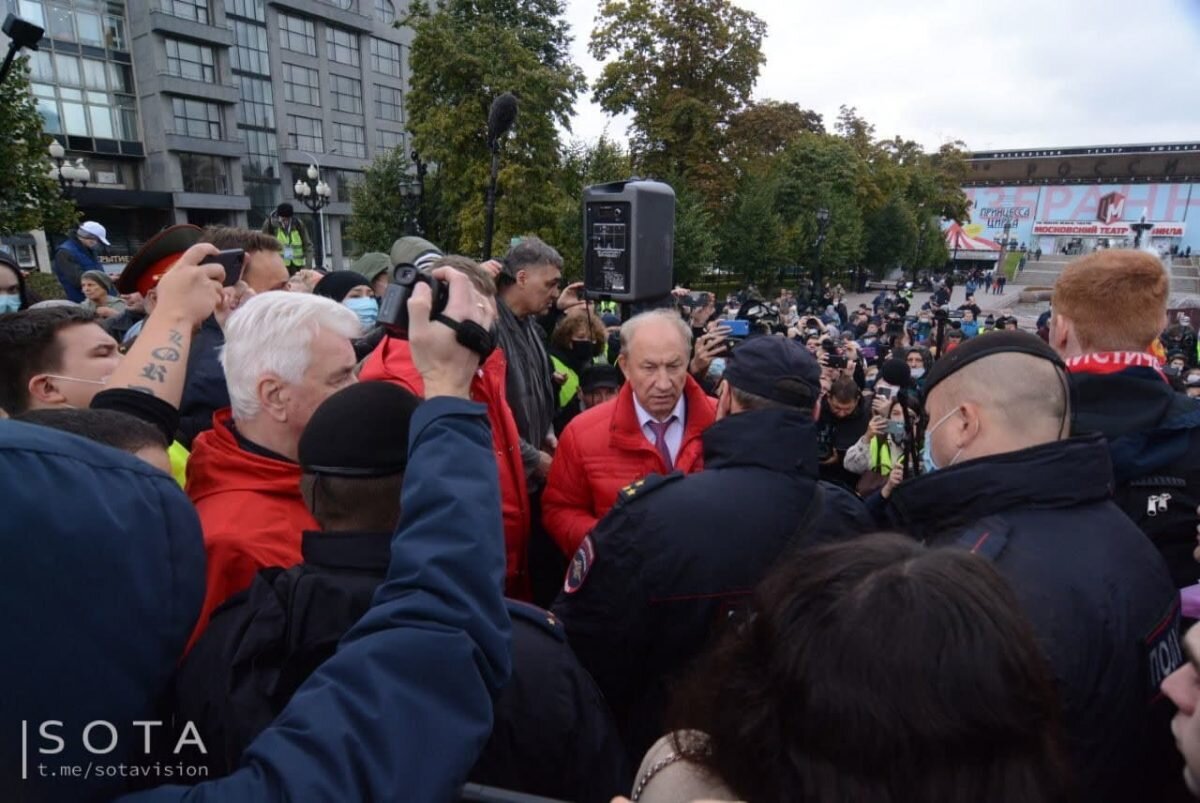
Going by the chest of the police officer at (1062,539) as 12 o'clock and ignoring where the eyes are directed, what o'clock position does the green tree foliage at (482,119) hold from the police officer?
The green tree foliage is roughly at 12 o'clock from the police officer.

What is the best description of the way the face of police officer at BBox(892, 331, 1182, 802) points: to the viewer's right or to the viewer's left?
to the viewer's left

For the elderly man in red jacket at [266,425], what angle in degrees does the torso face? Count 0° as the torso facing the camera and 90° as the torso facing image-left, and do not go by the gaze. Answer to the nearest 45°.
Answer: approximately 270°

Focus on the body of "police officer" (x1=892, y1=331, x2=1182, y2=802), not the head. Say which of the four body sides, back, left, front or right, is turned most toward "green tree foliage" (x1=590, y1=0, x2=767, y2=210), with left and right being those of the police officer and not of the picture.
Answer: front

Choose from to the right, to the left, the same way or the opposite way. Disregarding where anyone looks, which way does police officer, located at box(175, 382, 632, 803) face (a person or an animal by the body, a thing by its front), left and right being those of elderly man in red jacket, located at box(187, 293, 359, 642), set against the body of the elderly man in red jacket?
to the left

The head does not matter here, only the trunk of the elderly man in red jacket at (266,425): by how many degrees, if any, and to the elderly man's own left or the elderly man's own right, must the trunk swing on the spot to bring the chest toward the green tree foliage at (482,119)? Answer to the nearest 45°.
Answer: approximately 90° to the elderly man's own left

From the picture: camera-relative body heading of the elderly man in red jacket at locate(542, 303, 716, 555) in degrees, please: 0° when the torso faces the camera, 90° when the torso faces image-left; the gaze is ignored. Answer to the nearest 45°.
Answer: approximately 315°

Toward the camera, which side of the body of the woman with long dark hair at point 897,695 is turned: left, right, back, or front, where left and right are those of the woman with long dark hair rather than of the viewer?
back

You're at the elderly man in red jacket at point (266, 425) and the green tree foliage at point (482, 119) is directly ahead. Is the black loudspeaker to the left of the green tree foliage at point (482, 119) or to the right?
right

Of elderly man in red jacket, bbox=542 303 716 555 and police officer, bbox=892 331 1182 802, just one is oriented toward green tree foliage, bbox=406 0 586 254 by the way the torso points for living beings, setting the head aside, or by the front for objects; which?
the police officer

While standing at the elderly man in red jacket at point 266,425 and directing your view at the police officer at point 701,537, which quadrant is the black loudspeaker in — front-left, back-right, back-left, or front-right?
front-left

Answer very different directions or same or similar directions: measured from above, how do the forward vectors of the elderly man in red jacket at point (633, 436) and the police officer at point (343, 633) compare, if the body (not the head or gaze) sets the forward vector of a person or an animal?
very different directions

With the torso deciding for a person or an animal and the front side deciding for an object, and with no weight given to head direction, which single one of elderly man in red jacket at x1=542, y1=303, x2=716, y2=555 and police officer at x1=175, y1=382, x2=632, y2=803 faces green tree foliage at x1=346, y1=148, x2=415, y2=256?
the police officer

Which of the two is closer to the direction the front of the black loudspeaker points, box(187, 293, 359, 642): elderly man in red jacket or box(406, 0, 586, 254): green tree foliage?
the green tree foliage

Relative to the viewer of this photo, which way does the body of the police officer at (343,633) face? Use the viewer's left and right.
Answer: facing away from the viewer
